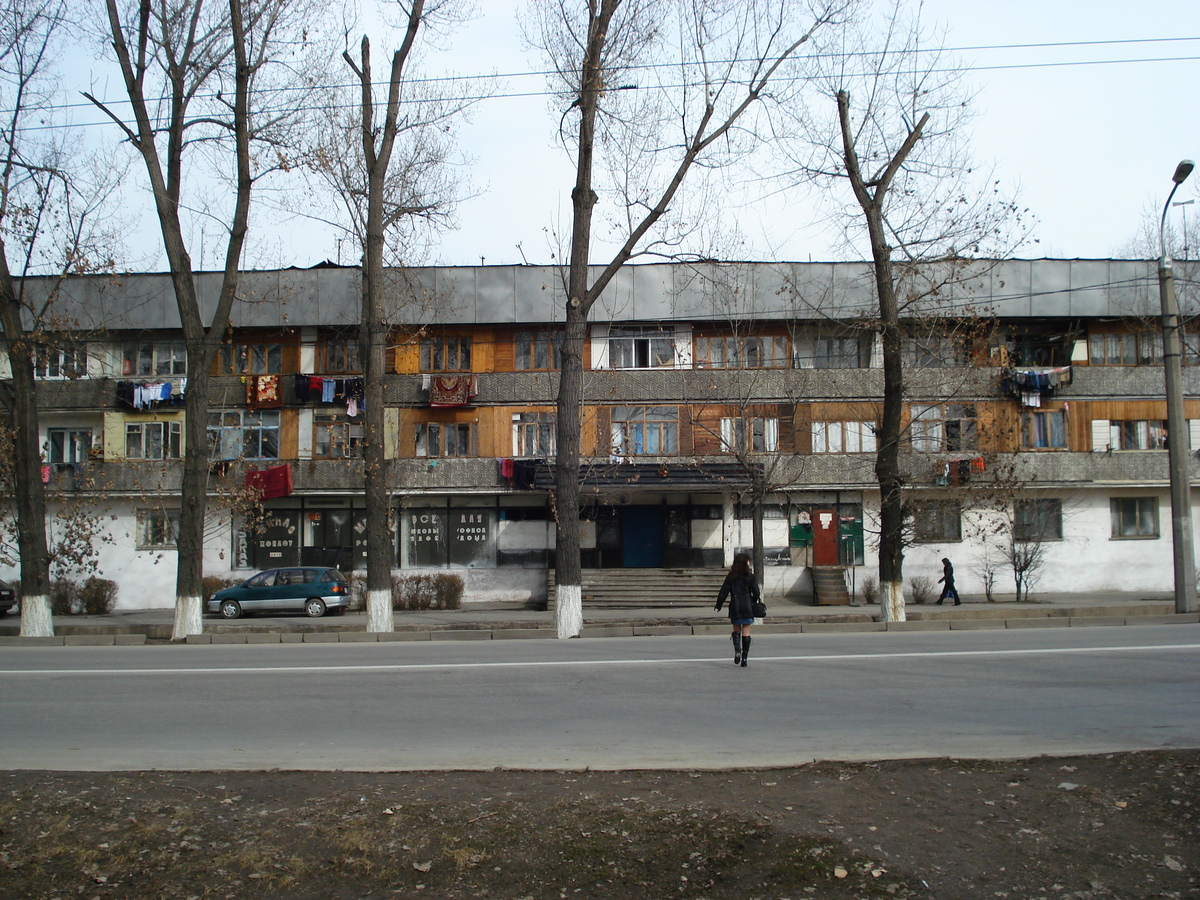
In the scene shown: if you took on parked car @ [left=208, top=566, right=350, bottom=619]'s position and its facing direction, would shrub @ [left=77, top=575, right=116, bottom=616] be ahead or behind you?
ahead

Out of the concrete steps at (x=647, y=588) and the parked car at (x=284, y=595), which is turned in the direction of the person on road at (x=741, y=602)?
the concrete steps

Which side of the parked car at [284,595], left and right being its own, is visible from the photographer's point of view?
left

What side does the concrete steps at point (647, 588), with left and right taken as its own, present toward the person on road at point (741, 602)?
front

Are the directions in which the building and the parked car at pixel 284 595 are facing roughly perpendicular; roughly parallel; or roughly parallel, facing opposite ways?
roughly perpendicular

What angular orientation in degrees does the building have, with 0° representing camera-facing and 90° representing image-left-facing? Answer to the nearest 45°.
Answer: approximately 0°

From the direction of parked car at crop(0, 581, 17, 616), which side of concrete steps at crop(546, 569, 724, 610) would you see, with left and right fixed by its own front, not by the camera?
right

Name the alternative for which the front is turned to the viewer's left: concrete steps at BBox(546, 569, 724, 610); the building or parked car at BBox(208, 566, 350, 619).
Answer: the parked car

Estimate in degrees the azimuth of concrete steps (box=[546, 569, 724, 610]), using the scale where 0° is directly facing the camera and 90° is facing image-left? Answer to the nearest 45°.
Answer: approximately 0°

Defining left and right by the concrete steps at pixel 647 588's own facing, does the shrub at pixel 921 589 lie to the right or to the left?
on its left
